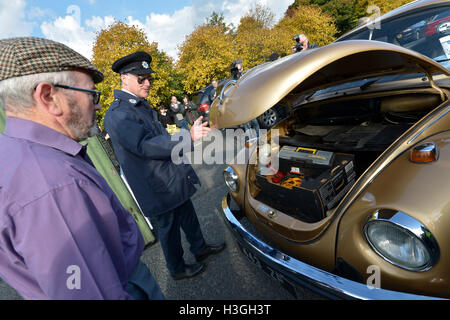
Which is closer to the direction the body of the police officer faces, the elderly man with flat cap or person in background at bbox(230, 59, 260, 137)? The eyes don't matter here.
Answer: the person in background

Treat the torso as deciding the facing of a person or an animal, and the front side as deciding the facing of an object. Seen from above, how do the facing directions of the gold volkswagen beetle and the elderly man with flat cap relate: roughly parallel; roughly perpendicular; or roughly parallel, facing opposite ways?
roughly parallel, facing opposite ways

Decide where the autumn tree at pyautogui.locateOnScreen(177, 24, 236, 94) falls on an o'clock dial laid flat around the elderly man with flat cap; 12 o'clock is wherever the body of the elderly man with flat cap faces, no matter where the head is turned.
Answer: The autumn tree is roughly at 10 o'clock from the elderly man with flat cap.

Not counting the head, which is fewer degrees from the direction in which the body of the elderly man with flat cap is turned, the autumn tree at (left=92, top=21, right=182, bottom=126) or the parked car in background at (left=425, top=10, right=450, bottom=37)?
the parked car in background

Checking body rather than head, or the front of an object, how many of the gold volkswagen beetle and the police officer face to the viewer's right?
1

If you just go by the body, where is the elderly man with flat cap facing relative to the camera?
to the viewer's right

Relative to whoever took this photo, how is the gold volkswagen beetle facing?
facing the viewer and to the left of the viewer

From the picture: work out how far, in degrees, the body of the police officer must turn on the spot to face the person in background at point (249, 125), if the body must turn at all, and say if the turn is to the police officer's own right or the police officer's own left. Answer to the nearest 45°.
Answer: approximately 45° to the police officer's own left

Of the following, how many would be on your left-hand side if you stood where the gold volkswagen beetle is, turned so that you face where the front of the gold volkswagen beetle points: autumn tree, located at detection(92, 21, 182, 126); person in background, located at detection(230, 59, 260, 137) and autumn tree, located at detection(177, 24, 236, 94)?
0

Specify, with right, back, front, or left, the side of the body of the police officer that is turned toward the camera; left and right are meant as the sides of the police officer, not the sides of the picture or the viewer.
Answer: right

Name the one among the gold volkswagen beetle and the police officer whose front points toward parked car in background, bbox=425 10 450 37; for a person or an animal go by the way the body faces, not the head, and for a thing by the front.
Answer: the police officer

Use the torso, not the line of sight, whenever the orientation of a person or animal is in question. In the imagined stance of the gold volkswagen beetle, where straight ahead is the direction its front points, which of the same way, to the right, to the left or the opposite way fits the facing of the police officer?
the opposite way

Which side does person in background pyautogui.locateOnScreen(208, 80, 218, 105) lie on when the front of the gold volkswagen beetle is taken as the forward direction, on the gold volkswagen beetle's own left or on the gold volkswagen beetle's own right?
on the gold volkswagen beetle's own right

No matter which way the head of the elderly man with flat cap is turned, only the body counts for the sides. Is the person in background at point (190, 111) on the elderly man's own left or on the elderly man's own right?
on the elderly man's own left

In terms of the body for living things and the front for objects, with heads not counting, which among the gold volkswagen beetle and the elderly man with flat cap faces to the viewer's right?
the elderly man with flat cap
